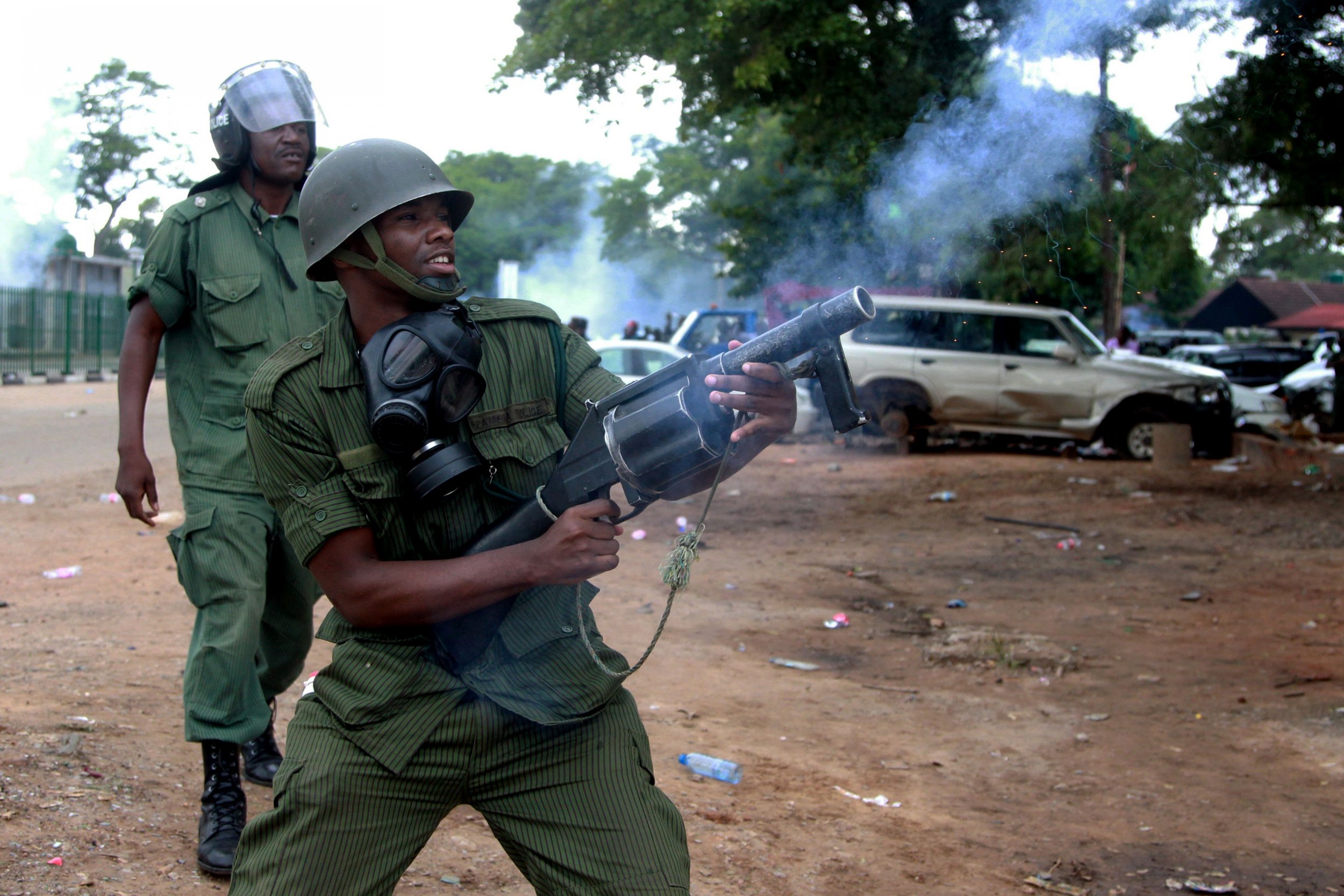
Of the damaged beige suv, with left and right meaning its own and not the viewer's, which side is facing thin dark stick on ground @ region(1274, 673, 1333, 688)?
right

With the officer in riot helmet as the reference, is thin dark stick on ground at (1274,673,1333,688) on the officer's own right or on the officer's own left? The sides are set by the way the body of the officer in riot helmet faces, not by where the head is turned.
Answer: on the officer's own left

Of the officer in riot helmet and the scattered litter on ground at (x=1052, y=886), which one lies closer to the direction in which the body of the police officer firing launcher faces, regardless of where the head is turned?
the scattered litter on ground

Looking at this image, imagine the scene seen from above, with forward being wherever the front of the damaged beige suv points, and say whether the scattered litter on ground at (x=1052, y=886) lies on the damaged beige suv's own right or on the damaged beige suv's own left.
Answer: on the damaged beige suv's own right

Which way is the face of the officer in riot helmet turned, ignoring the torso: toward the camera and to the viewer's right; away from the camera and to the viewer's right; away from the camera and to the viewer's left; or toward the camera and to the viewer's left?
toward the camera and to the viewer's right

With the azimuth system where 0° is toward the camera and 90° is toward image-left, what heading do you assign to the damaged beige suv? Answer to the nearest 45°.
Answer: approximately 270°

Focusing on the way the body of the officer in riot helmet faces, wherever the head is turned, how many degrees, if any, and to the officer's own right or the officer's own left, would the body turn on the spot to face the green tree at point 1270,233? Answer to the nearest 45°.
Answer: approximately 90° to the officer's own left

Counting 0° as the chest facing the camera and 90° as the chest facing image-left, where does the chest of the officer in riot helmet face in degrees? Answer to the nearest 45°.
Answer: approximately 315°

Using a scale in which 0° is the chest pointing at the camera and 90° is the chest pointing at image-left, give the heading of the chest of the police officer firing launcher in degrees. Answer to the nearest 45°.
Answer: approximately 315°
